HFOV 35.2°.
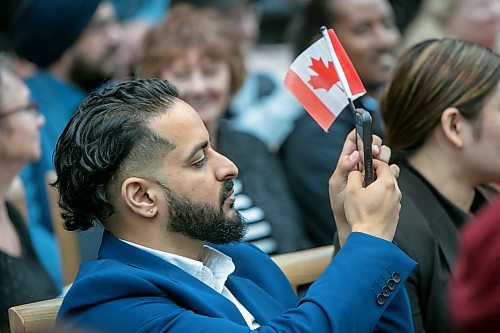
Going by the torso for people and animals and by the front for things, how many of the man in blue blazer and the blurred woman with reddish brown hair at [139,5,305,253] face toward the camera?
1

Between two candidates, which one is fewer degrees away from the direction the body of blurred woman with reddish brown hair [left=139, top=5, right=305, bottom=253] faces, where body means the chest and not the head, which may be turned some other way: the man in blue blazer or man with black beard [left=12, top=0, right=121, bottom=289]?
the man in blue blazer

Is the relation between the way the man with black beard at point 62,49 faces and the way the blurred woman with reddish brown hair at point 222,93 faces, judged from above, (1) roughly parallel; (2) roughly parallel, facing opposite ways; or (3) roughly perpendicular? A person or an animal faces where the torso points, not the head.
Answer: roughly perpendicular

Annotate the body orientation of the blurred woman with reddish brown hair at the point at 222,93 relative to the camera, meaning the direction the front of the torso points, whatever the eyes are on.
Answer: toward the camera

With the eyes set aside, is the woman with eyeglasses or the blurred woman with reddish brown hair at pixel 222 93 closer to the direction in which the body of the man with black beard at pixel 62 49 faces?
the blurred woman with reddish brown hair

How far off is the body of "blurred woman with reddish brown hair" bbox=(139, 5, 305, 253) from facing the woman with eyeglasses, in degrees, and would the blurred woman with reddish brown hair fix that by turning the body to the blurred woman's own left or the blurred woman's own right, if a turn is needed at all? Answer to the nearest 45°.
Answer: approximately 45° to the blurred woman's own right

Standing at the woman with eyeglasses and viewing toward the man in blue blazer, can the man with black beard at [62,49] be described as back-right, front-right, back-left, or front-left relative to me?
back-left

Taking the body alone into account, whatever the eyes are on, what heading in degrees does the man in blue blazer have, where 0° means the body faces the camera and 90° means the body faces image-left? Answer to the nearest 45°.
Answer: approximately 270°

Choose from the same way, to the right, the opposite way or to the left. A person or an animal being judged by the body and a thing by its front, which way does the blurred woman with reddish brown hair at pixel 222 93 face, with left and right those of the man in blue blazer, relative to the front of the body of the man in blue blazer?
to the right

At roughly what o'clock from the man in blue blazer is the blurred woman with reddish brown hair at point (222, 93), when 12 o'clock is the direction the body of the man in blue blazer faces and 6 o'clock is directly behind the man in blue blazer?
The blurred woman with reddish brown hair is roughly at 9 o'clock from the man in blue blazer.

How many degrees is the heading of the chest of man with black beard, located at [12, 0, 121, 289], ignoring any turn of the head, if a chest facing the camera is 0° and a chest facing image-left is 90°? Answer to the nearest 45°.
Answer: approximately 270°

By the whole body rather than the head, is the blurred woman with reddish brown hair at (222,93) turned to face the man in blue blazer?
yes
